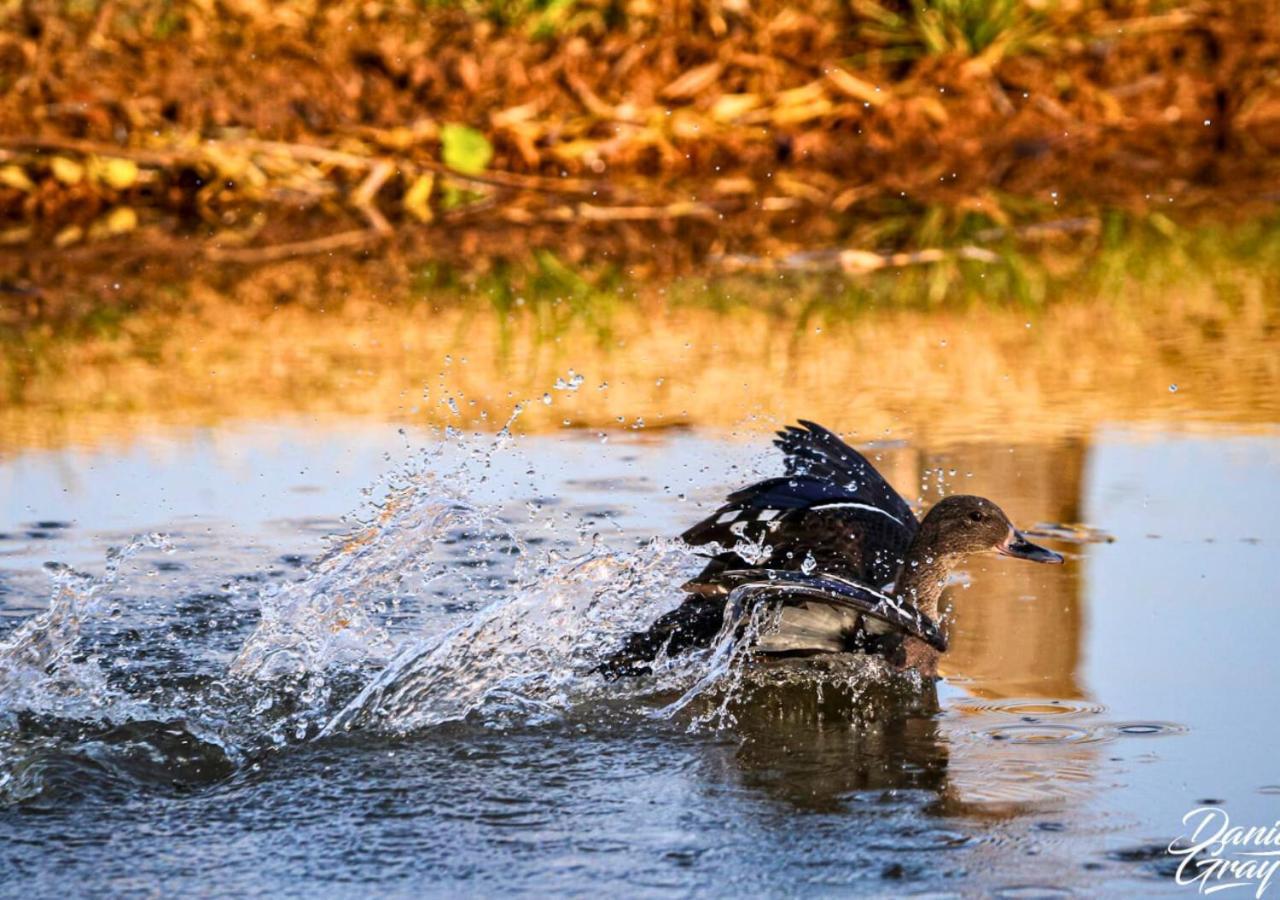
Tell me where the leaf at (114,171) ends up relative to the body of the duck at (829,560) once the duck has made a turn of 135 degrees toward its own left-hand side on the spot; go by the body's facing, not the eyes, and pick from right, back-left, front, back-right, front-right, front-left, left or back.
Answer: front

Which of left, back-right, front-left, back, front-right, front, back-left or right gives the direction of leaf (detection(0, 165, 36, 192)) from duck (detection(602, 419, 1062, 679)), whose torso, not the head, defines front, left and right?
back-left

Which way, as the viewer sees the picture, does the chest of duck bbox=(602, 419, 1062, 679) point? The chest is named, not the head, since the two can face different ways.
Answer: to the viewer's right

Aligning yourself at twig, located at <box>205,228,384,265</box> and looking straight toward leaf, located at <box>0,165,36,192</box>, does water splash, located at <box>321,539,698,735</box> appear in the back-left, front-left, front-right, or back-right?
back-left

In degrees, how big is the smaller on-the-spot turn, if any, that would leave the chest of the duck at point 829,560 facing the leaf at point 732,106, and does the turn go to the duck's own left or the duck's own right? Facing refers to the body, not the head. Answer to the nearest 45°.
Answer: approximately 90° to the duck's own left

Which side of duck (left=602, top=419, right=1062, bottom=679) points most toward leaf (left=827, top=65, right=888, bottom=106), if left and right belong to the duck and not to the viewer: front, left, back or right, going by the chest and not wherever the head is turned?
left

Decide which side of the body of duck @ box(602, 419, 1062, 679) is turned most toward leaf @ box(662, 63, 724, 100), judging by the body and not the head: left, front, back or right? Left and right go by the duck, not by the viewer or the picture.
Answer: left

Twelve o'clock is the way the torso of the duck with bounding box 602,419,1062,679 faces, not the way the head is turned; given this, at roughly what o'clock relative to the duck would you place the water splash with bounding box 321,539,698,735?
The water splash is roughly at 5 o'clock from the duck.

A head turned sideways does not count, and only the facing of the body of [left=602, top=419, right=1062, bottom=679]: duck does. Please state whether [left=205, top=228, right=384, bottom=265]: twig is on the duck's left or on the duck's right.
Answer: on the duck's left

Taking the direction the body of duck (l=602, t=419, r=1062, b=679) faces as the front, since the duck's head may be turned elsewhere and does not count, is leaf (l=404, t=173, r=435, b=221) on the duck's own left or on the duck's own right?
on the duck's own left

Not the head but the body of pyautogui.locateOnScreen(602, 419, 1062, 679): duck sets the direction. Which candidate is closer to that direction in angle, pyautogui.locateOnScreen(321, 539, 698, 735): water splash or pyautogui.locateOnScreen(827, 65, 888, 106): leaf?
the leaf

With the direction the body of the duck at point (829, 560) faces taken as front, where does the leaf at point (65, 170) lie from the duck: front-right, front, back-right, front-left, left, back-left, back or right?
back-left
